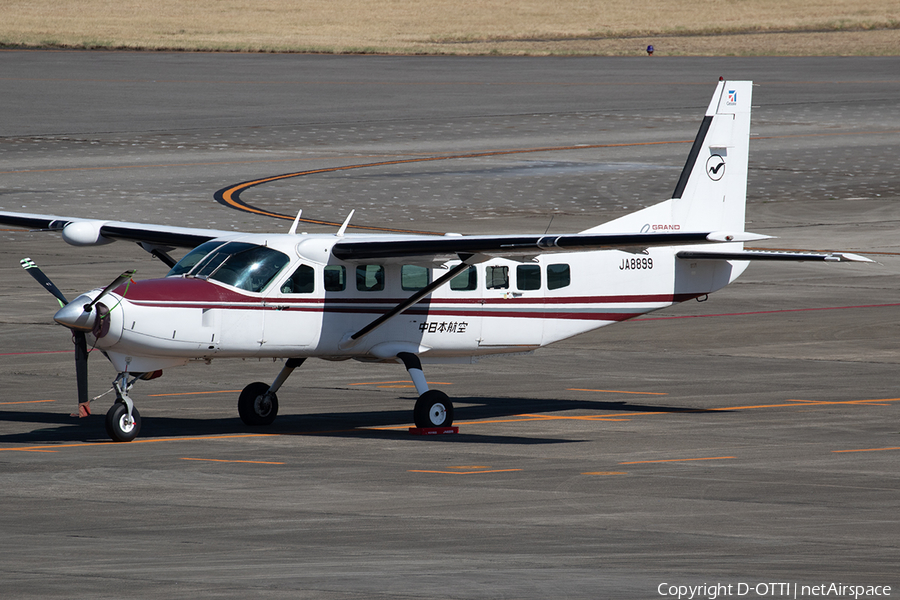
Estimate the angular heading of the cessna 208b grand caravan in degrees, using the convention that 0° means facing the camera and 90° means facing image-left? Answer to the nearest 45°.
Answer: approximately 45°
